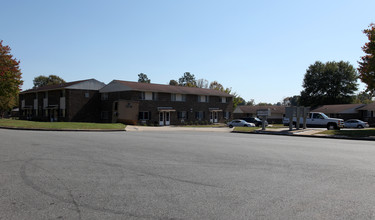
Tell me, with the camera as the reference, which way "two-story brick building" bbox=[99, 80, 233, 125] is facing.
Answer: facing the viewer and to the right of the viewer

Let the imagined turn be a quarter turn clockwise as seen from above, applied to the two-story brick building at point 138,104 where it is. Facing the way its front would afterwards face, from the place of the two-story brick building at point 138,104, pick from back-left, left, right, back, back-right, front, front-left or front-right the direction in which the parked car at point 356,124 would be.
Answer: back-left

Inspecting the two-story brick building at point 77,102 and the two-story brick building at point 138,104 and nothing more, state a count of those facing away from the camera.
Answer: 0

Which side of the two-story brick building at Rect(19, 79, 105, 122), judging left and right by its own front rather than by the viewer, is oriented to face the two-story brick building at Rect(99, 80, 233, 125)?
left

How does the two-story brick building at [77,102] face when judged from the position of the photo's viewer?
facing the viewer and to the left of the viewer

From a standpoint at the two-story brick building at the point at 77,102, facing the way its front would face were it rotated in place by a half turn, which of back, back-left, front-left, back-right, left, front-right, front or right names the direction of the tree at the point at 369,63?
right
